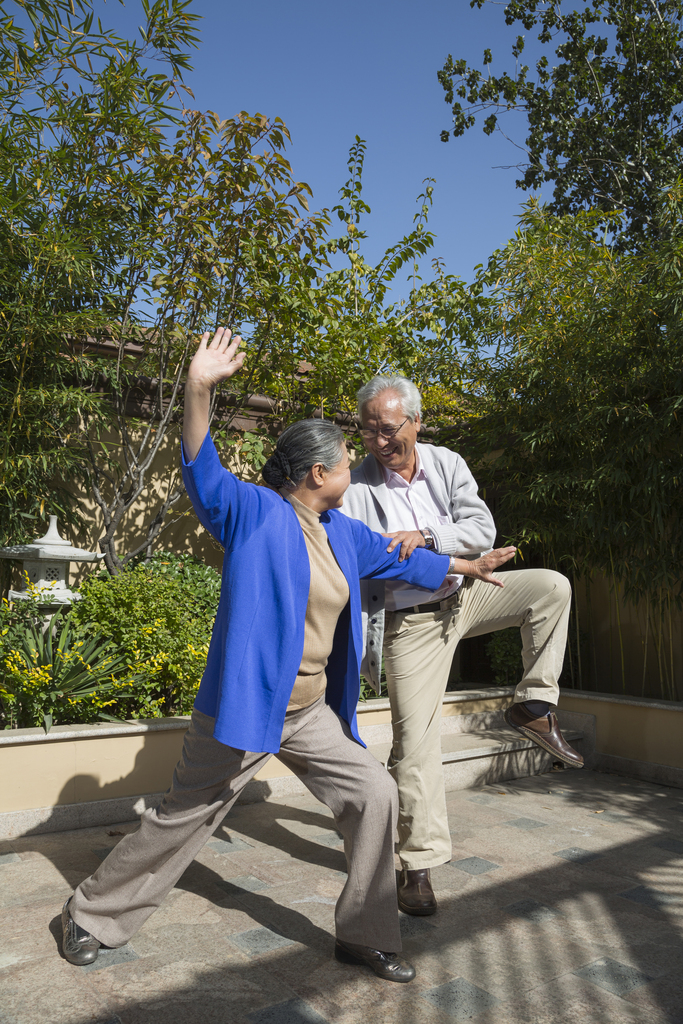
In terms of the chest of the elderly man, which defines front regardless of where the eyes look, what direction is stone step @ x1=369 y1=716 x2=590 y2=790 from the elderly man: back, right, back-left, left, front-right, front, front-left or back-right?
back

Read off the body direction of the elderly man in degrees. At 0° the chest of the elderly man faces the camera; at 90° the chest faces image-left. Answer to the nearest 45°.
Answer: approximately 0°

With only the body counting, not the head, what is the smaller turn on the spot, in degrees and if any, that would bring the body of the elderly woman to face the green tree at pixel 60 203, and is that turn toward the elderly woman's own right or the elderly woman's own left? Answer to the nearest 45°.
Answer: approximately 180°

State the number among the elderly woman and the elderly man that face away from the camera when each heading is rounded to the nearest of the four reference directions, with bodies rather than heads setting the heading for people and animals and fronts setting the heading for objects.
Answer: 0

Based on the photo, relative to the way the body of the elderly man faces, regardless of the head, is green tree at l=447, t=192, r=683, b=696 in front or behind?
behind

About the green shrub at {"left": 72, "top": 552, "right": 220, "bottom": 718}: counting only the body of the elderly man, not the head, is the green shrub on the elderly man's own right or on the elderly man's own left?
on the elderly man's own right

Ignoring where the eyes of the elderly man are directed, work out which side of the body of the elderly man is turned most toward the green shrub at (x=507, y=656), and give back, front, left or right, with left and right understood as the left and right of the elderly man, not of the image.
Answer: back

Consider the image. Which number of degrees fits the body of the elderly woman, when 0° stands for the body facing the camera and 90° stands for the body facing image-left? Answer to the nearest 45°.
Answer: approximately 315°
